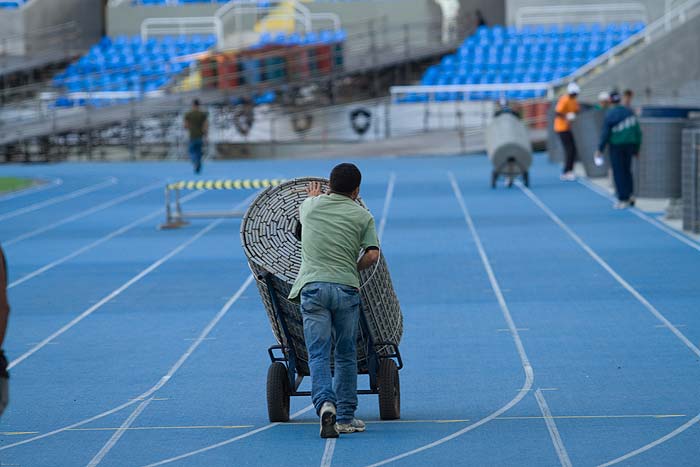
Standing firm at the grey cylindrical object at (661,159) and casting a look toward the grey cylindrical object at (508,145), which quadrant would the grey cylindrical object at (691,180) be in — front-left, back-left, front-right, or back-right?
back-left

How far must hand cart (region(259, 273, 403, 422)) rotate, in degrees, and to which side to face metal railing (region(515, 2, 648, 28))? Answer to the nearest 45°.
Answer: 0° — it already faces it

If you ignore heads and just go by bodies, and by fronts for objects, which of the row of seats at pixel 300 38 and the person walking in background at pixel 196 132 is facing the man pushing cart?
the row of seats

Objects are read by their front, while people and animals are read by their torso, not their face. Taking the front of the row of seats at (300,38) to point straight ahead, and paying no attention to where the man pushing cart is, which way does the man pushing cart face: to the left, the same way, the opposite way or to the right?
the opposite way

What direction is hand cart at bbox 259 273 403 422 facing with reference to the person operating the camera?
facing away from the viewer

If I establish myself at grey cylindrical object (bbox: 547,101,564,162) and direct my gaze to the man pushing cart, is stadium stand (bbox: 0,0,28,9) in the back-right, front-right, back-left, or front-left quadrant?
back-right

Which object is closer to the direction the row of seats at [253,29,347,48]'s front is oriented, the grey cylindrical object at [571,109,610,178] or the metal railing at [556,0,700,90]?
the grey cylindrical object

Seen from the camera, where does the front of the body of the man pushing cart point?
away from the camera
